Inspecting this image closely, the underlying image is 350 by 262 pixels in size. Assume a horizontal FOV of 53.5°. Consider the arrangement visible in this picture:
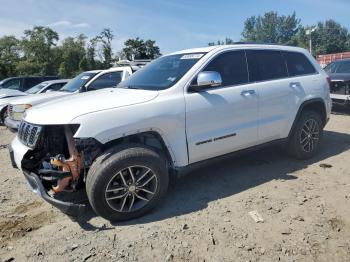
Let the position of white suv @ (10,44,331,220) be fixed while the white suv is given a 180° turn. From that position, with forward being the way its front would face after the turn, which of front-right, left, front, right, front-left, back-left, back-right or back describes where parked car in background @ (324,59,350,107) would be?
front

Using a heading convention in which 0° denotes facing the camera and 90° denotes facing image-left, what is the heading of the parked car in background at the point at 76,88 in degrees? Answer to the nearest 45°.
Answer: approximately 45°

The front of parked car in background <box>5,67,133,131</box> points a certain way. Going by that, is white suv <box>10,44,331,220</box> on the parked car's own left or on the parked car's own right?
on the parked car's own left

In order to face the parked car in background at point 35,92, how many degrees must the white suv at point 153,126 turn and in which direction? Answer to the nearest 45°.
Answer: approximately 90° to its right

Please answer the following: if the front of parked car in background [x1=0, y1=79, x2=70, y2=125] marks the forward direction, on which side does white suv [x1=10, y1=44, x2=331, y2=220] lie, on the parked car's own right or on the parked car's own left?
on the parked car's own left

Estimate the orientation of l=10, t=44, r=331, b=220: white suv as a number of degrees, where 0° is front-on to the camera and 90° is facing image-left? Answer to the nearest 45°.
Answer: approximately 45°

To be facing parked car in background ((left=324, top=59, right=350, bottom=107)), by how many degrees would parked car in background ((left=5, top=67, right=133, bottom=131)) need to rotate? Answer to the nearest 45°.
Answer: approximately 135° to its left

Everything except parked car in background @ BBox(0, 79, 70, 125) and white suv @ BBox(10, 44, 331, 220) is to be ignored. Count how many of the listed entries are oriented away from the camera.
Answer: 0
